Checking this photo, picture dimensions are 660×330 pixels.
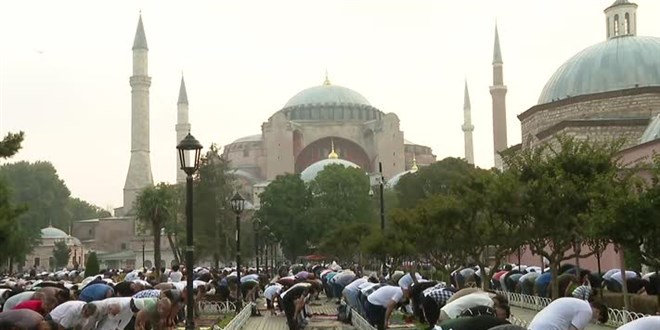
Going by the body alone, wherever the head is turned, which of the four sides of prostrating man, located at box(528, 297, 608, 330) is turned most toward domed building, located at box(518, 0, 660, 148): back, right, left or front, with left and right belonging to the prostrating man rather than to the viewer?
left
